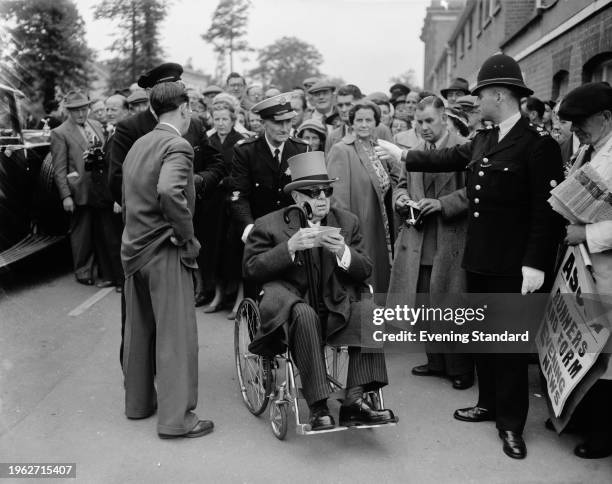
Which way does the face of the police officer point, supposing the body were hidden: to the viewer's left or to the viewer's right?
to the viewer's left

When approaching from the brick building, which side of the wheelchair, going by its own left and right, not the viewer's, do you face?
left

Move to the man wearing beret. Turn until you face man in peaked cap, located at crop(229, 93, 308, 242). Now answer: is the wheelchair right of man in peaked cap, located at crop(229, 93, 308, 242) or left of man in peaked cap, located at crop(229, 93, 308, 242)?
left

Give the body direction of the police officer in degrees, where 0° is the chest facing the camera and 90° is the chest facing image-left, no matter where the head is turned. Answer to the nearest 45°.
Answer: approximately 45°

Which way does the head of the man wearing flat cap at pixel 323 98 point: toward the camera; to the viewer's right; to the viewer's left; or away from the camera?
toward the camera

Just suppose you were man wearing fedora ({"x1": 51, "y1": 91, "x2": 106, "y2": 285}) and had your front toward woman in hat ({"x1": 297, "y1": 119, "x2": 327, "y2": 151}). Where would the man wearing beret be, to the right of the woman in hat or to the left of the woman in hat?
right

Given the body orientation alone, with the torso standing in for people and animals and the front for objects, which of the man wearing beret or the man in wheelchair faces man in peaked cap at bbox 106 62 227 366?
the man wearing beret

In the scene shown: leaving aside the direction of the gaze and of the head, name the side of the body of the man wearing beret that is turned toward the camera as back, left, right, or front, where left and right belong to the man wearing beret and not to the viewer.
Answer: left

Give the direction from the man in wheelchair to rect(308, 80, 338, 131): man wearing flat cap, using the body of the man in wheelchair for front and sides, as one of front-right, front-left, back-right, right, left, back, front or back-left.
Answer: back-left

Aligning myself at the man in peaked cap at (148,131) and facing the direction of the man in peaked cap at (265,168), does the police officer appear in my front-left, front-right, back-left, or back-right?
front-right

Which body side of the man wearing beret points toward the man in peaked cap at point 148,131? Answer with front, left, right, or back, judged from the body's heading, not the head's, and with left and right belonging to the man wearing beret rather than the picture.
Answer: front

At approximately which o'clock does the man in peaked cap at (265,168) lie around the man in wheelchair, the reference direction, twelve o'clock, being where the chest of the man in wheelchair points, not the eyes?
The man in peaked cap is roughly at 7 o'clock from the man in wheelchair.

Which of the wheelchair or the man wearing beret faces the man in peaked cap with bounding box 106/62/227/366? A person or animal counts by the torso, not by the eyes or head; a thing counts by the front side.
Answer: the man wearing beret

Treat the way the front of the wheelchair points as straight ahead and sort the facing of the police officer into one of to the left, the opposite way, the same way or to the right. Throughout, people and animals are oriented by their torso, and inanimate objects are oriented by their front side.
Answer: to the right
